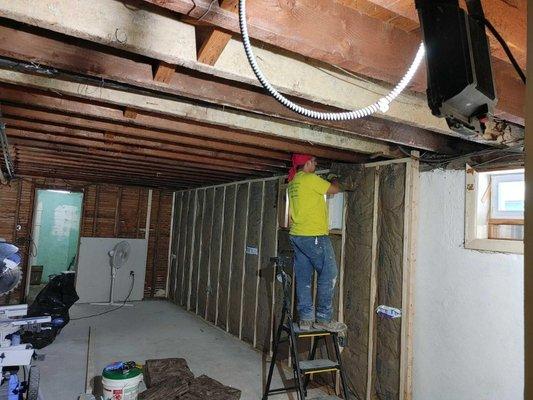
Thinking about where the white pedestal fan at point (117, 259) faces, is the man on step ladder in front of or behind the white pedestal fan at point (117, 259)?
in front

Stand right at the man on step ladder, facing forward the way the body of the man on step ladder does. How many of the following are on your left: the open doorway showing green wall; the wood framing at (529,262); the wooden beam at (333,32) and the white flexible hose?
1

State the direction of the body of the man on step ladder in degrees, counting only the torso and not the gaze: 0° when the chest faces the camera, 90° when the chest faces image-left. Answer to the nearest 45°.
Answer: approximately 225°

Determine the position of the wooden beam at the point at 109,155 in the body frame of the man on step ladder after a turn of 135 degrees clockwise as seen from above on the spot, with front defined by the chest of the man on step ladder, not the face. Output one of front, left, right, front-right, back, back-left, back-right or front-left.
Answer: right

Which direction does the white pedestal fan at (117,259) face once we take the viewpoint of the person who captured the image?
facing the viewer and to the right of the viewer

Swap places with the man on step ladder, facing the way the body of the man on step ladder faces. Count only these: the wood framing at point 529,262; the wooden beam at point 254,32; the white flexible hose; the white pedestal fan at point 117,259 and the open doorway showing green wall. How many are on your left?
2

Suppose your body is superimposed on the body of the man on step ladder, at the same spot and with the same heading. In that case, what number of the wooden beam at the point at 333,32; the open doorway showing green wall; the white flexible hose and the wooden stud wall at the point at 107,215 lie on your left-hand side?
2

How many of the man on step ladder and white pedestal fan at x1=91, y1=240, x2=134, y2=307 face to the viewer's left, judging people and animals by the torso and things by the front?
0

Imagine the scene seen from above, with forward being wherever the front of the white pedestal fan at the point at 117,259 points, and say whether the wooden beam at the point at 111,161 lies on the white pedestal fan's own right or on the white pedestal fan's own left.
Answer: on the white pedestal fan's own right

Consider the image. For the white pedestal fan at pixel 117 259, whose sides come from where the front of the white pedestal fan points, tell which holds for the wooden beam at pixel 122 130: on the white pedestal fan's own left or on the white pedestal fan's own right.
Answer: on the white pedestal fan's own right

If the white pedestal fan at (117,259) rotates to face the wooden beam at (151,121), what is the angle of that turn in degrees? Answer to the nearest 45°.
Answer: approximately 45° to its right

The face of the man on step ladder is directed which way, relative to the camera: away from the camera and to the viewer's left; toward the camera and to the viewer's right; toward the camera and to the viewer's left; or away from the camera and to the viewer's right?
away from the camera and to the viewer's right
